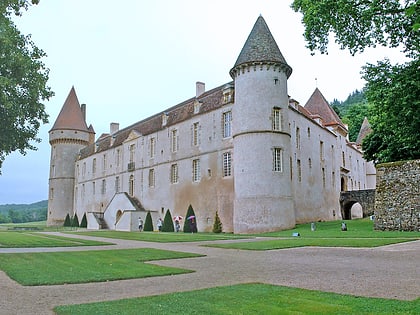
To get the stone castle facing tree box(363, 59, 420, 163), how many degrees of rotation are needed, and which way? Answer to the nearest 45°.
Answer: approximately 90° to its left

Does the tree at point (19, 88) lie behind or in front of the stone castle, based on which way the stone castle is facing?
in front

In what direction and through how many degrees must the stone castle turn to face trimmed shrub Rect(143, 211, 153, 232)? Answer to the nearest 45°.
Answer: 0° — it already faces it

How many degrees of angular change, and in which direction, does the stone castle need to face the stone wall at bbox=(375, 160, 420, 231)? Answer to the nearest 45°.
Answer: approximately 90° to its left

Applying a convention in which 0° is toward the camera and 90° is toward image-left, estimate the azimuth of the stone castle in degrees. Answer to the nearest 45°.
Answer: approximately 45°

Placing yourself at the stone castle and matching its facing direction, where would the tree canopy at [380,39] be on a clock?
The tree canopy is roughly at 10 o'clock from the stone castle.

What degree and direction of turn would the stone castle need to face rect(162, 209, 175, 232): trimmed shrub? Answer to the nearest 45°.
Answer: approximately 45° to its right
